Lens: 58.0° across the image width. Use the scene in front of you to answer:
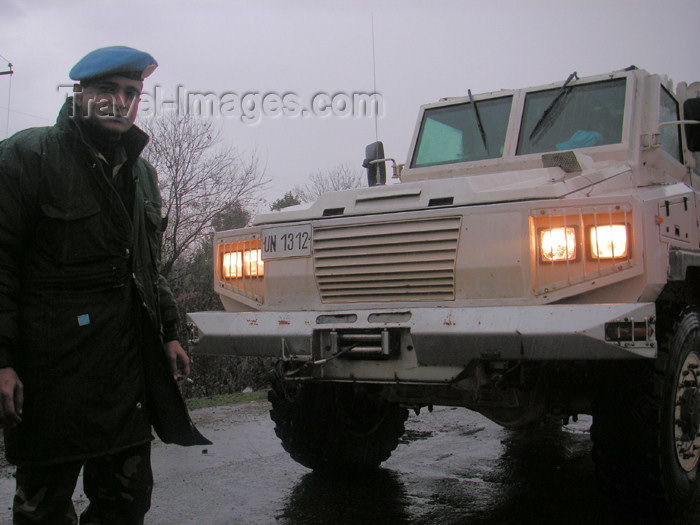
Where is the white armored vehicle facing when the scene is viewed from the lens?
facing the viewer and to the left of the viewer

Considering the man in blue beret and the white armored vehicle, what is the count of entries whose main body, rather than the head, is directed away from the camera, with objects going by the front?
0

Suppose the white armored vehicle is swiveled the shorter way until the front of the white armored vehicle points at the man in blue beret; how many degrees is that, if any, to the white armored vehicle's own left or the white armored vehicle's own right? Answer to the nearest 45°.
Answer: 0° — it already faces them

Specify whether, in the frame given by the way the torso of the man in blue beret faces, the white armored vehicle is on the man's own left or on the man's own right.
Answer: on the man's own left
